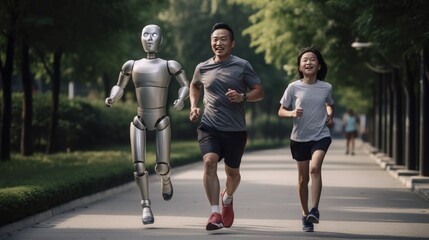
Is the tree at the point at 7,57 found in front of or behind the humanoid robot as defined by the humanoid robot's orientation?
behind

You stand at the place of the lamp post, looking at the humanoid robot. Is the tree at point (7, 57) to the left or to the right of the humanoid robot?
right

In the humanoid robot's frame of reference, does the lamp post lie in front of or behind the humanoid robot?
behind

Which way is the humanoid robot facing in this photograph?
toward the camera
